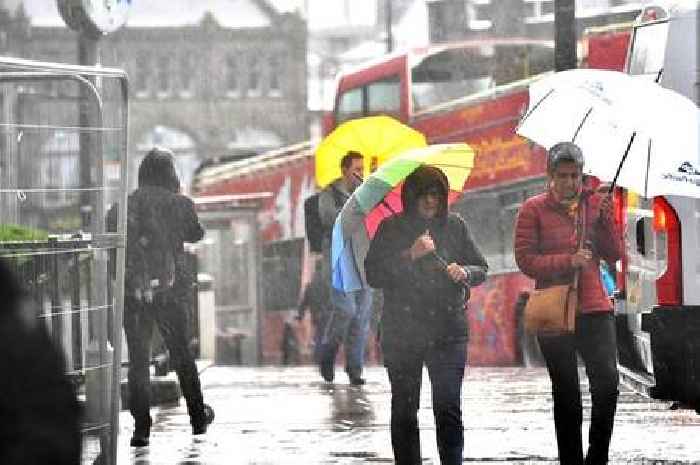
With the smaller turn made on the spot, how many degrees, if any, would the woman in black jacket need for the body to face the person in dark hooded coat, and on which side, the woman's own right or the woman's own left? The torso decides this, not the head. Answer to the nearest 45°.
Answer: approximately 135° to the woman's own right

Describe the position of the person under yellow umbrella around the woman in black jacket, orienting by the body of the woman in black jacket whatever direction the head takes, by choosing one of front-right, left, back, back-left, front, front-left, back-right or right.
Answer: back

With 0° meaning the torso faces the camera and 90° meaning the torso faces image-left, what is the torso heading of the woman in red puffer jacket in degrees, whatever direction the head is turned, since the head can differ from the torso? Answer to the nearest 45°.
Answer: approximately 0°

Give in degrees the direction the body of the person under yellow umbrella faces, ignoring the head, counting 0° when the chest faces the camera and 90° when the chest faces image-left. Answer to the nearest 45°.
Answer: approximately 315°

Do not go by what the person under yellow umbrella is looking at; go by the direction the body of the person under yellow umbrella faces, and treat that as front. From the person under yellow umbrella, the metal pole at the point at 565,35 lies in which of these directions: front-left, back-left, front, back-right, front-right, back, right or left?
front-left

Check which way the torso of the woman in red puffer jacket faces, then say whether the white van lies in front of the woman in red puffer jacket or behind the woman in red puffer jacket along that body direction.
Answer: behind

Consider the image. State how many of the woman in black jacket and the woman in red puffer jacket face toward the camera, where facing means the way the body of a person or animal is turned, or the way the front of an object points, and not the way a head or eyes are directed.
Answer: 2

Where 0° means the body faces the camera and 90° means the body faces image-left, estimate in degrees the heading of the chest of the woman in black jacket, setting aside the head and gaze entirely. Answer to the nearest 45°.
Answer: approximately 0°

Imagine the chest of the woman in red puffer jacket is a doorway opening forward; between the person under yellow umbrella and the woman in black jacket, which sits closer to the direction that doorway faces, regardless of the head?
the woman in black jacket

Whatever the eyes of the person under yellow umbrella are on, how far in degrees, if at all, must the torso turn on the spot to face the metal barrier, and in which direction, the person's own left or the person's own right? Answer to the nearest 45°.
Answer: approximately 45° to the person's own right

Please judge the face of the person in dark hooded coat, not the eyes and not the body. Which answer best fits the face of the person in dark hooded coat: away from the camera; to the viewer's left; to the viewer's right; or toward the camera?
away from the camera
